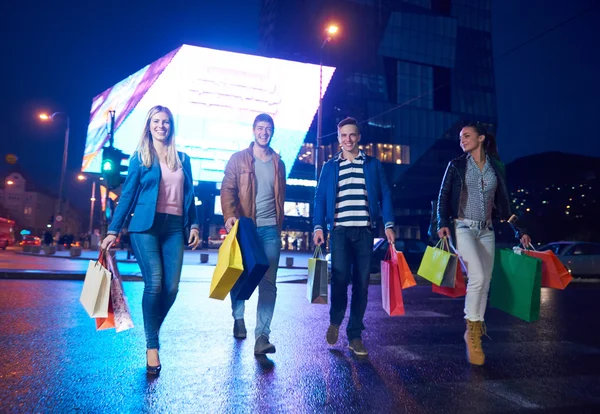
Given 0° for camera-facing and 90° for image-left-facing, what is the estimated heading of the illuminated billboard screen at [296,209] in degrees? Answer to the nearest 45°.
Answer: approximately 0°

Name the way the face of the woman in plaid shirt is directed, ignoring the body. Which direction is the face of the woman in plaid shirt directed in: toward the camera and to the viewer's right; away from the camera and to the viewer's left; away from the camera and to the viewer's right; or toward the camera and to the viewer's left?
toward the camera and to the viewer's left

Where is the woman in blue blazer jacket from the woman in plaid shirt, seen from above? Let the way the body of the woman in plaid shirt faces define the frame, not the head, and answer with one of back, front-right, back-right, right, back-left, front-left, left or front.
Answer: front-right

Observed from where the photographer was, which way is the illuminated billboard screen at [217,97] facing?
facing the viewer

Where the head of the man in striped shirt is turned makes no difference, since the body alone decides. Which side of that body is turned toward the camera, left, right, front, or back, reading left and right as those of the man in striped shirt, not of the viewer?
front

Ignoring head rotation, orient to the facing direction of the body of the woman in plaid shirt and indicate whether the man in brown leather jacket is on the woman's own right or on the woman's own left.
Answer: on the woman's own right

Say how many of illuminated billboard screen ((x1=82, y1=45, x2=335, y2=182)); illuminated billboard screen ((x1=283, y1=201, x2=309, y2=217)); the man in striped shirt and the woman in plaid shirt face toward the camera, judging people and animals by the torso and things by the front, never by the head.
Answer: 4

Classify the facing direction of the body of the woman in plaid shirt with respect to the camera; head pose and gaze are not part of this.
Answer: toward the camera
